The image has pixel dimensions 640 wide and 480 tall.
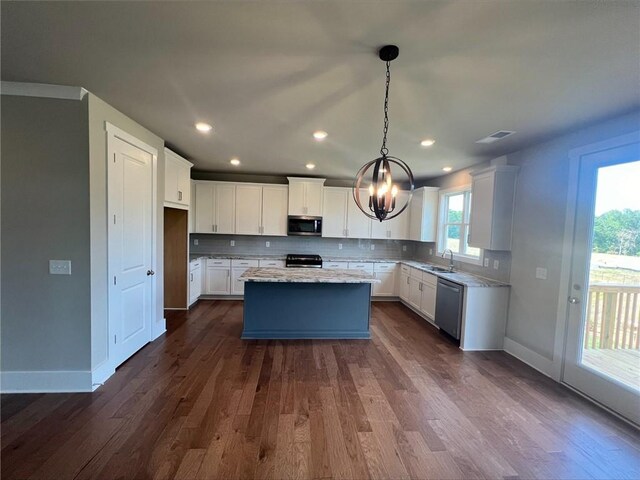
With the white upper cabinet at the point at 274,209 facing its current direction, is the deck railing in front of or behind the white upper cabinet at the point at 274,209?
in front

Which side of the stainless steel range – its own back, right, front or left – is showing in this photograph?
front

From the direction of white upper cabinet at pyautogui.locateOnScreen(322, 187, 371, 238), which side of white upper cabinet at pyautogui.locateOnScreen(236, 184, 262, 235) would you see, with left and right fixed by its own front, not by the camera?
left

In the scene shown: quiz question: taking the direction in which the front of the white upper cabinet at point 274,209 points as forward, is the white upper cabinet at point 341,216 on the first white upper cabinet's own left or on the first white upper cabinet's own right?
on the first white upper cabinet's own left

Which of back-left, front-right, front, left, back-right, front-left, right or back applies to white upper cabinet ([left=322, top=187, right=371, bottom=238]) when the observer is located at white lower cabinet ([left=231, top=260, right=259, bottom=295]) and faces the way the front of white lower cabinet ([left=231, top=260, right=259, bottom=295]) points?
left

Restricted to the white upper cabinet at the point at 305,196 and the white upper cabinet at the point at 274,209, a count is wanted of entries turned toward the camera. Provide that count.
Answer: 2

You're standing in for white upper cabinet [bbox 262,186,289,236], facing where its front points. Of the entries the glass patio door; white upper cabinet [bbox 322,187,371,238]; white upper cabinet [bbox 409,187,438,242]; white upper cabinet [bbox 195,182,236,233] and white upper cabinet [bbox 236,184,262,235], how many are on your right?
2

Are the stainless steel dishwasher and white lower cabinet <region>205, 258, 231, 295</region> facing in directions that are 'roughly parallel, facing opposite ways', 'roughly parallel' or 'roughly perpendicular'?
roughly perpendicular
